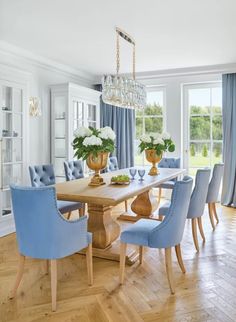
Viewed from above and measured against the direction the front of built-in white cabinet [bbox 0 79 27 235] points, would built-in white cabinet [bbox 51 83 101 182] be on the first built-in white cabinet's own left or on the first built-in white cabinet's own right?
on the first built-in white cabinet's own left

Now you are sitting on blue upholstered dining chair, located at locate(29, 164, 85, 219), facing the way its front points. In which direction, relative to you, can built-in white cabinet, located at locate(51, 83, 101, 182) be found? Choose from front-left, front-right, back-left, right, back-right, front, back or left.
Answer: back-left

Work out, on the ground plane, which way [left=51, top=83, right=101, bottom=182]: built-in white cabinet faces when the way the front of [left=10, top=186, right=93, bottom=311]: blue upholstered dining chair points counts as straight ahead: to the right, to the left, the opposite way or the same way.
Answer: to the right

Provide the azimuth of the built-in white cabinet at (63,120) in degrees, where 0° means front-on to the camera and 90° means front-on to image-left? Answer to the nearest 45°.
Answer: approximately 315°

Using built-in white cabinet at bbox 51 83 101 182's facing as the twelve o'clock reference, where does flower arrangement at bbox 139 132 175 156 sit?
The flower arrangement is roughly at 12 o'clock from the built-in white cabinet.

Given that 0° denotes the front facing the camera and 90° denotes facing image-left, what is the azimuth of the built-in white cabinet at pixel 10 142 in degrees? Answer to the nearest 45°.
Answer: approximately 315°

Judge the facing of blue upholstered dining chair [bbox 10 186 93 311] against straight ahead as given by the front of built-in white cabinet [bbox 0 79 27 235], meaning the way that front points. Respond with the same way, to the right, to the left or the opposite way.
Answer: to the left

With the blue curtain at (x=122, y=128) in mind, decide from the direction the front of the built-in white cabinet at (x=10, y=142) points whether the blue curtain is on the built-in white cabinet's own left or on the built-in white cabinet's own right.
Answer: on the built-in white cabinet's own left

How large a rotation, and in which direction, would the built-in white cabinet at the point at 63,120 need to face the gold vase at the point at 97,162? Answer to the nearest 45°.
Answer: approximately 45° to its right

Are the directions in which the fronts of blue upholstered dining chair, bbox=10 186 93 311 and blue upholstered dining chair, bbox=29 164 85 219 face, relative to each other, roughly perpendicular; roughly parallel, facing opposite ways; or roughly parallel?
roughly perpendicular
